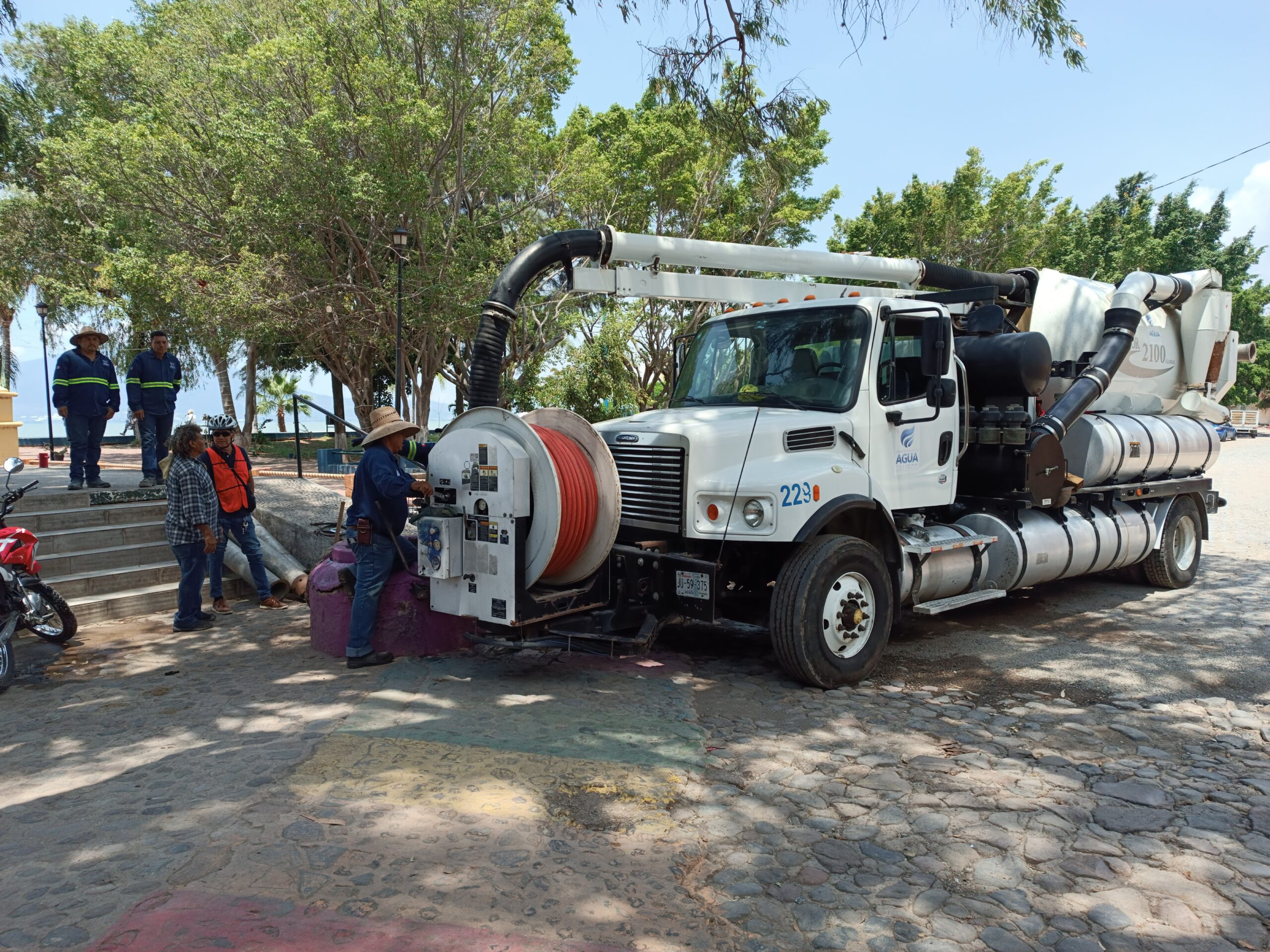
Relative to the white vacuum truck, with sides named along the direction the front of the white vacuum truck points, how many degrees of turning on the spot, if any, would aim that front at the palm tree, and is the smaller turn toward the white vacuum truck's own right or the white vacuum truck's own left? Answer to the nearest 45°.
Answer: approximately 90° to the white vacuum truck's own right

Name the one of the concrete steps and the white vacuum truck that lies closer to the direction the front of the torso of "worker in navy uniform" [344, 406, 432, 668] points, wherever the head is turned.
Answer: the white vacuum truck

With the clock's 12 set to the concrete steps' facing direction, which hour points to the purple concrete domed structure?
The purple concrete domed structure is roughly at 11 o'clock from the concrete steps.

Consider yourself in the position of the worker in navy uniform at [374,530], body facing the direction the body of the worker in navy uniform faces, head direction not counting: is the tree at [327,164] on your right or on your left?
on your left

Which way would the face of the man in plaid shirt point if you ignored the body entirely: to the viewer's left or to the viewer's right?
to the viewer's right

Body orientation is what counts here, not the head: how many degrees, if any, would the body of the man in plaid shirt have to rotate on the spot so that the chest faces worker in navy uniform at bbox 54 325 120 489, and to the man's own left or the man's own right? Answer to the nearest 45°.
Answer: approximately 90° to the man's own left

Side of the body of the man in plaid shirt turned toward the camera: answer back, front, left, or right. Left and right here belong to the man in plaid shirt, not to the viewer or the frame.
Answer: right

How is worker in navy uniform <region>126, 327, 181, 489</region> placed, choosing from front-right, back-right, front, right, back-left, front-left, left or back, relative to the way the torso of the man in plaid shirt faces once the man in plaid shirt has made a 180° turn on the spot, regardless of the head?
right

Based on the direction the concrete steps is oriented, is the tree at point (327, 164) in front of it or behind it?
behind

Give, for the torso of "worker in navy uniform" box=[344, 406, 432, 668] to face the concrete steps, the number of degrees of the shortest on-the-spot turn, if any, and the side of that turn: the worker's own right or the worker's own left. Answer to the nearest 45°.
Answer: approximately 135° to the worker's own left

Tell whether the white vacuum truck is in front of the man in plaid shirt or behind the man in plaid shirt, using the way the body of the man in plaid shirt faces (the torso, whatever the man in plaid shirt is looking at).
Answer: in front

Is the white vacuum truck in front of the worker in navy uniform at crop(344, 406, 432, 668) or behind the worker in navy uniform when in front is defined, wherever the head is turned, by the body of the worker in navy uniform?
in front

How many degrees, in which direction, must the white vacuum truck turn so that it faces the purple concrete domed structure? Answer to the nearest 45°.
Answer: approximately 45° to its right

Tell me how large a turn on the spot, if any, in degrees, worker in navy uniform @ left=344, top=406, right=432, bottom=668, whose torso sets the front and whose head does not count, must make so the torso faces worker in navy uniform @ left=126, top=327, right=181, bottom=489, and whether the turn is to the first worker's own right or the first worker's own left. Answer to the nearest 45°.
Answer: approximately 135° to the first worker's own left

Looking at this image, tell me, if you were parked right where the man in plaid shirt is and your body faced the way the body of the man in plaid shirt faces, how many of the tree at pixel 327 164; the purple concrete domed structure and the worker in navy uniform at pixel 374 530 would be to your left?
1

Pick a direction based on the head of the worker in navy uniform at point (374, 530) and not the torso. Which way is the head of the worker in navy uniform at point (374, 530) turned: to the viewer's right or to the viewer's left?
to the viewer's right

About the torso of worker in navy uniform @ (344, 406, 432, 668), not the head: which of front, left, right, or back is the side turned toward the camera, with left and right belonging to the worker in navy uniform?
right
